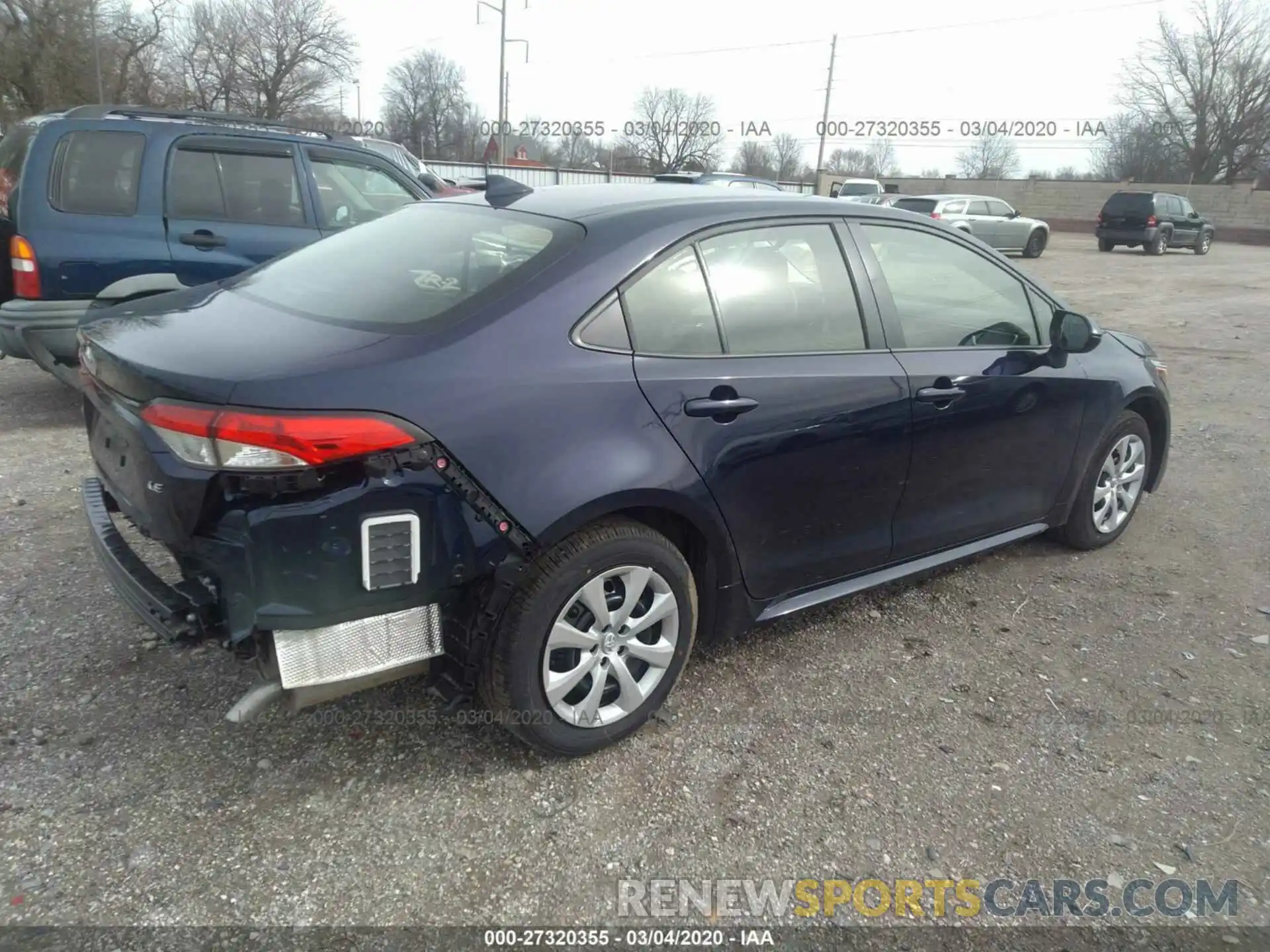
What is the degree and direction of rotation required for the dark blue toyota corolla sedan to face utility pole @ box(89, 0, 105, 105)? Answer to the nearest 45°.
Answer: approximately 90° to its left

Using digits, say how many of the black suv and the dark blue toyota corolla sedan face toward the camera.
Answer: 0

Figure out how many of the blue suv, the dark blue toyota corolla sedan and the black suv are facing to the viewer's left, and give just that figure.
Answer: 0

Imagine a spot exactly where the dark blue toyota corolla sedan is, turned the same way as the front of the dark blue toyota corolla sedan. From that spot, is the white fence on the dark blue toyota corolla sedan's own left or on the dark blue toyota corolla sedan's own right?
on the dark blue toyota corolla sedan's own left

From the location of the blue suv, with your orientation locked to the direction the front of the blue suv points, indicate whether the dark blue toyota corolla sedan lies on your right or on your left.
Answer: on your right

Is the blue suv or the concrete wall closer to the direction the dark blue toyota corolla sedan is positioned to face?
the concrete wall

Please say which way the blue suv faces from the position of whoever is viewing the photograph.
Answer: facing away from the viewer and to the right of the viewer

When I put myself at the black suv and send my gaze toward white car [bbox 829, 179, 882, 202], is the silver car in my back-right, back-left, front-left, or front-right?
front-left

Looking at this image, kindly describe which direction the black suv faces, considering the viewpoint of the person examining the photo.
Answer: facing away from the viewer and to the right of the viewer

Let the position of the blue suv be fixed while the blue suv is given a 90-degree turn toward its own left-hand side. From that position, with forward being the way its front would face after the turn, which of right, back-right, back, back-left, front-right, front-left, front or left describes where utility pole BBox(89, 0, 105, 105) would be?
front-right

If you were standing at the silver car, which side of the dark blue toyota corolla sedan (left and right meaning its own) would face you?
front

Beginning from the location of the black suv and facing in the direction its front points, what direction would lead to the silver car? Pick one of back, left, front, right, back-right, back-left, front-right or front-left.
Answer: back

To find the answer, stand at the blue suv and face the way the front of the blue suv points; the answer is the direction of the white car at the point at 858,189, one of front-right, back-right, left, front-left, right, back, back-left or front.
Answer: front

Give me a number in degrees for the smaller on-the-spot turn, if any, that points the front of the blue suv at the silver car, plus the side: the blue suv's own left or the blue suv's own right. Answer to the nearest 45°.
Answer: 0° — it already faces it

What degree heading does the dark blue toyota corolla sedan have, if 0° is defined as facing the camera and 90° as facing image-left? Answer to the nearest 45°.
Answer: approximately 225°
